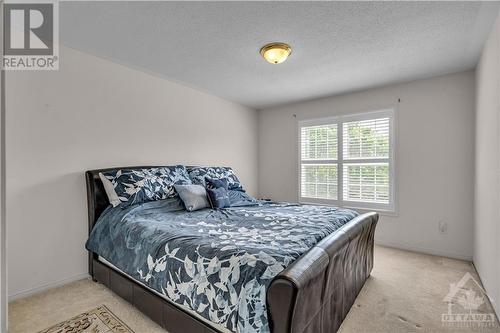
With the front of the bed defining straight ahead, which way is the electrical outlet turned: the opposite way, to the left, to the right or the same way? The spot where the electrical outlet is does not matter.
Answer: to the right

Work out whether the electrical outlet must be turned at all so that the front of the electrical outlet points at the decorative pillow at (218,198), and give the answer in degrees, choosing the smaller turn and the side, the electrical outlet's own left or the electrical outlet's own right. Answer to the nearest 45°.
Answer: approximately 45° to the electrical outlet's own right

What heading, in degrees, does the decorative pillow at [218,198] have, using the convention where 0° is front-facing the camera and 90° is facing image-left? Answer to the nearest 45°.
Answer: approximately 315°

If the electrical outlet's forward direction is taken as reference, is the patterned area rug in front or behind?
in front

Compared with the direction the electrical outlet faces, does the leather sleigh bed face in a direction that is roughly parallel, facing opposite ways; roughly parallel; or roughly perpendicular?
roughly perpendicular

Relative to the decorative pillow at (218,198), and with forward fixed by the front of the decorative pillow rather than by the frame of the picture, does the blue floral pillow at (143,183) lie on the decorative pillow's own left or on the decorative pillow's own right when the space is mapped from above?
on the decorative pillow's own right

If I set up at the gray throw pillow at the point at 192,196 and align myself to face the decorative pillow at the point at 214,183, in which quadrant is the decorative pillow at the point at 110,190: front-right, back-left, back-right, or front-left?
back-left

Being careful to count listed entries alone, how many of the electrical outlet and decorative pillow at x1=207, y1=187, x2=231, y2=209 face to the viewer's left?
0

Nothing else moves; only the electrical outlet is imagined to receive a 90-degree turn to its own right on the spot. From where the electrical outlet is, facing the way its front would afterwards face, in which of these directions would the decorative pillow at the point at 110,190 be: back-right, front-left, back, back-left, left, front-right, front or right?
front-left
